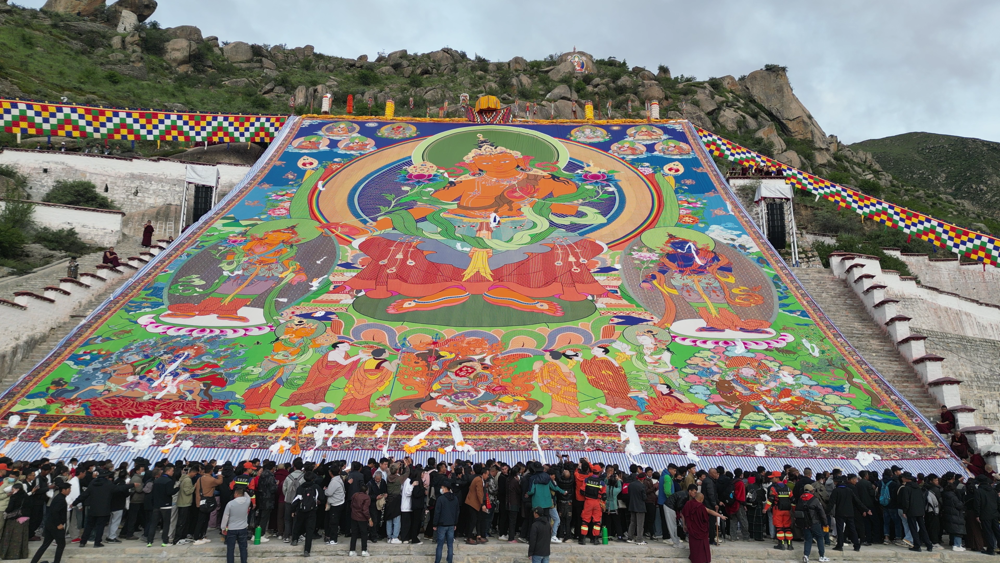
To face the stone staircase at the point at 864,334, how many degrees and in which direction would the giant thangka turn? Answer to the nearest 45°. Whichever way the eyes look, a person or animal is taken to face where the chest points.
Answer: approximately 90° to its left

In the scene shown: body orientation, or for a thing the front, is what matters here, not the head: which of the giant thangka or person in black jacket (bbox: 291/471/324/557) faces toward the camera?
the giant thangka

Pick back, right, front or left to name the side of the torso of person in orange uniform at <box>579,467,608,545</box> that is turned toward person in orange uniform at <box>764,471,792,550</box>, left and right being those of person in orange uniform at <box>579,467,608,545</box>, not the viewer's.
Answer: right

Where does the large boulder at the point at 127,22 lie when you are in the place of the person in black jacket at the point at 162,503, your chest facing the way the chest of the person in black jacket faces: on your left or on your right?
on your left

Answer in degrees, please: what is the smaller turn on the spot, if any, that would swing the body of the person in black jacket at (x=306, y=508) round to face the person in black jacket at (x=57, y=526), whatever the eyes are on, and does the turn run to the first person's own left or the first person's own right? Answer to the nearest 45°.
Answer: approximately 90° to the first person's own left

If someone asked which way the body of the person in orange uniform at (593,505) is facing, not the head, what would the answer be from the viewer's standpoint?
away from the camera

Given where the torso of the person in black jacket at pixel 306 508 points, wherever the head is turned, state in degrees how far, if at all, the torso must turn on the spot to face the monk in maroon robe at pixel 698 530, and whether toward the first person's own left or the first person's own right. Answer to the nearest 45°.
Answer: approximately 90° to the first person's own right

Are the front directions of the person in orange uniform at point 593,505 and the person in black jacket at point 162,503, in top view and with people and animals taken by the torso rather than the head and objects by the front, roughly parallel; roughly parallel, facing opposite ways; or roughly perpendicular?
roughly parallel

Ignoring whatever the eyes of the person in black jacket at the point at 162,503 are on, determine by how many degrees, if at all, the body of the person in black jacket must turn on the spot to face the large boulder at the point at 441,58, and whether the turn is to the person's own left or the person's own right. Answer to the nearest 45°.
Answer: approximately 45° to the person's own left

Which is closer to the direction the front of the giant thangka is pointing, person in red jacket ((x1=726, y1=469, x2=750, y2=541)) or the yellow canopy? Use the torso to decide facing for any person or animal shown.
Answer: the person in red jacket

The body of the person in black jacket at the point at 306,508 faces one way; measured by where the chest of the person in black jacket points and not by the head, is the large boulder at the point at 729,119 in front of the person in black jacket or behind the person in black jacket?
in front

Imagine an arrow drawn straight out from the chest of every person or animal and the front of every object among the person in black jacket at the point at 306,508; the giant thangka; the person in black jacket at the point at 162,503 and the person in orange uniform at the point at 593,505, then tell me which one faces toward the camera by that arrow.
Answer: the giant thangka

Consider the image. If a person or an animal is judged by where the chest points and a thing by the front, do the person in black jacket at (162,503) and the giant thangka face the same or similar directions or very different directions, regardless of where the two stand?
very different directions

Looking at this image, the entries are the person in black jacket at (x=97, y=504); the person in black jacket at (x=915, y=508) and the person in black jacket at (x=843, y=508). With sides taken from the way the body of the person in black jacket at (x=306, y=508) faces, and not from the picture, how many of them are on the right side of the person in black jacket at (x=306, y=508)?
2

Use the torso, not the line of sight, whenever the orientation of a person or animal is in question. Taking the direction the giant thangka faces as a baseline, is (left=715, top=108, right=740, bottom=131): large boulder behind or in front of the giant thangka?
behind

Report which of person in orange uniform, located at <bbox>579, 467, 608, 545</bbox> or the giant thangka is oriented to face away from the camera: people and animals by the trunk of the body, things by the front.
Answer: the person in orange uniform

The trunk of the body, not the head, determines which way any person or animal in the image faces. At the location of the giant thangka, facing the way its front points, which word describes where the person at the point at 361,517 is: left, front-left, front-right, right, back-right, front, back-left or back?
front

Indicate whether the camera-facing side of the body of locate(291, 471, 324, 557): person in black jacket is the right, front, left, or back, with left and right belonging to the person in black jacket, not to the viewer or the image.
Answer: back

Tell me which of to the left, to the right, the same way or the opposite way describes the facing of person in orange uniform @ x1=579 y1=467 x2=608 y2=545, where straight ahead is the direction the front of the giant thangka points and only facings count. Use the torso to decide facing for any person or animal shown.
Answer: the opposite way

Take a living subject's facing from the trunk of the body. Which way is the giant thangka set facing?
toward the camera

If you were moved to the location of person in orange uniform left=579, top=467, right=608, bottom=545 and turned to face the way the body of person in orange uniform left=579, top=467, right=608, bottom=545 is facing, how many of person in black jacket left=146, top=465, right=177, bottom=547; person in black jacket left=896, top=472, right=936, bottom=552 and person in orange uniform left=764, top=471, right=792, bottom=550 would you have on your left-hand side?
1
